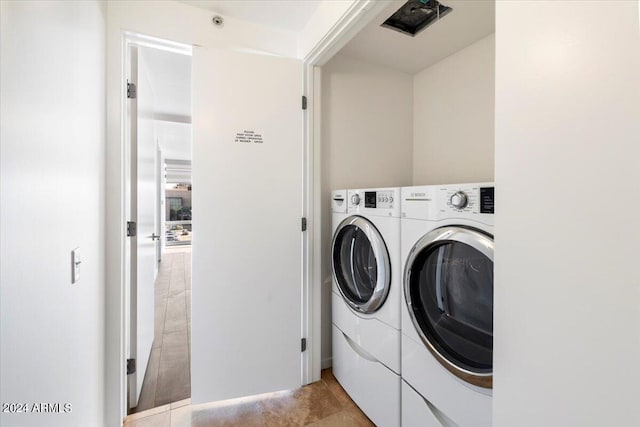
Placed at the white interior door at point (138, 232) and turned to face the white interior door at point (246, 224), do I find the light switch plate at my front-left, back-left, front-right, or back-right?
front-right

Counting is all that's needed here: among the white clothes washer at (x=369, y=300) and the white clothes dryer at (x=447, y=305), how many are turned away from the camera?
0

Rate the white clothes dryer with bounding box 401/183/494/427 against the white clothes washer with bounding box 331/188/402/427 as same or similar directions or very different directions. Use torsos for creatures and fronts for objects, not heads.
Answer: same or similar directions

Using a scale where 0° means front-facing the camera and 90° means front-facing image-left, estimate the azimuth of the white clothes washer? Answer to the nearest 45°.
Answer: approximately 45°

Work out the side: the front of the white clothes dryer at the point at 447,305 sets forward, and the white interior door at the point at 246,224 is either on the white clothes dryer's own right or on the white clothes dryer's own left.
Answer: on the white clothes dryer's own right

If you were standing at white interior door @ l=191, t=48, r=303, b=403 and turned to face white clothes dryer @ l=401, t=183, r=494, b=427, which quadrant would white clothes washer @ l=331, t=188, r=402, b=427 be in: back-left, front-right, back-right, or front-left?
front-left

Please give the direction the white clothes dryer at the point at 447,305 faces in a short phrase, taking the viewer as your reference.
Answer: facing the viewer and to the left of the viewer

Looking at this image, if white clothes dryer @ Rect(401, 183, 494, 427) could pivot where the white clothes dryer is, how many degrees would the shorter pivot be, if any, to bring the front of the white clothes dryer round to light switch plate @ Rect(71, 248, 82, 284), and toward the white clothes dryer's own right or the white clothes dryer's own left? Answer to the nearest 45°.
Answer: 0° — it already faces it

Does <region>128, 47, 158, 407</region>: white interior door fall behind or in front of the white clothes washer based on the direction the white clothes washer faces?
in front

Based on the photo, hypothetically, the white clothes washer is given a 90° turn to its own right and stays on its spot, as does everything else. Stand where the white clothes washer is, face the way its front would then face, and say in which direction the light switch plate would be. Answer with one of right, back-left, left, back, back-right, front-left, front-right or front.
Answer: left

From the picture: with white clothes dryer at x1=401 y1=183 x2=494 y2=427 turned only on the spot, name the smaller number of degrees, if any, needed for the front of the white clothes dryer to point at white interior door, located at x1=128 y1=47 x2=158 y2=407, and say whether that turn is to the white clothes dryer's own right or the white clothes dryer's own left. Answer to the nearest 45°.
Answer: approximately 45° to the white clothes dryer's own right
